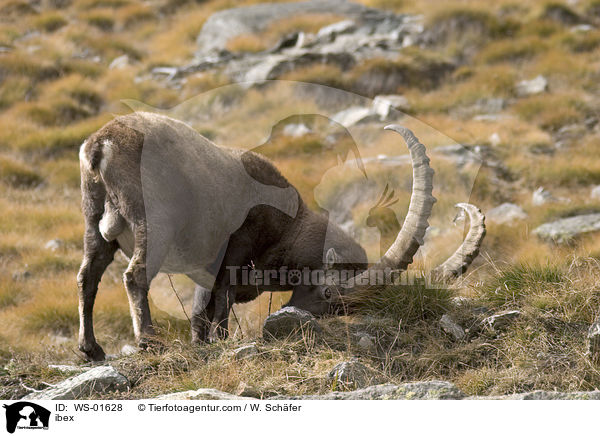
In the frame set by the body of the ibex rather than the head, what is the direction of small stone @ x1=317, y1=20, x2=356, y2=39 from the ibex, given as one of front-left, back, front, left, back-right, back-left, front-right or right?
front-left

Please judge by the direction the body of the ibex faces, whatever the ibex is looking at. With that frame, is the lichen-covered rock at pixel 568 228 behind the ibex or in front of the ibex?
in front

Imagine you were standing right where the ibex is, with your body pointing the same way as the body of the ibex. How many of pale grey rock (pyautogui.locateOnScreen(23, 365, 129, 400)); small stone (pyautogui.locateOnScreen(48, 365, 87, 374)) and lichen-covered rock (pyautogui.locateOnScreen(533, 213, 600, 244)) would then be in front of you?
1

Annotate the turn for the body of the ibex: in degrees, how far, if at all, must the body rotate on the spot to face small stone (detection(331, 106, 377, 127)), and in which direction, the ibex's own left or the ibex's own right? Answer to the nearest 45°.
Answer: approximately 45° to the ibex's own left

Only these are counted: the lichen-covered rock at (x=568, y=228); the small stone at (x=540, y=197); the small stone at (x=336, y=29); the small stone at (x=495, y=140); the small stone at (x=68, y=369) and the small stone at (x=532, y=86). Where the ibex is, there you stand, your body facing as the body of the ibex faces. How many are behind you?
1

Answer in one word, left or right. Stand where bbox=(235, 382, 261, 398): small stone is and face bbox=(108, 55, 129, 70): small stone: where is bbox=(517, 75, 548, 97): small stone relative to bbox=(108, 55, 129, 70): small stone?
right

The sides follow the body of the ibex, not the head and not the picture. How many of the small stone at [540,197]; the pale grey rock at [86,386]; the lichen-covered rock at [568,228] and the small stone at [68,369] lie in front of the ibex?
2

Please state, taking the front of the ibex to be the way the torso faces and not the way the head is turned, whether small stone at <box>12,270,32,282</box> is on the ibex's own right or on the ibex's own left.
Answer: on the ibex's own left

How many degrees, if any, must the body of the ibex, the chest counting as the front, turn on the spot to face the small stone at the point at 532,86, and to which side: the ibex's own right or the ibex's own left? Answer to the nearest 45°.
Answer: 0° — it already faces it

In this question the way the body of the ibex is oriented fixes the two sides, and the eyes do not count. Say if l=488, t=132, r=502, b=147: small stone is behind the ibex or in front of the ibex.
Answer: in front

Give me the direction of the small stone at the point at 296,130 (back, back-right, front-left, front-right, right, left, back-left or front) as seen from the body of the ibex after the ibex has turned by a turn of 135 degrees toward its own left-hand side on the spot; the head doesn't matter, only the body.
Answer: right

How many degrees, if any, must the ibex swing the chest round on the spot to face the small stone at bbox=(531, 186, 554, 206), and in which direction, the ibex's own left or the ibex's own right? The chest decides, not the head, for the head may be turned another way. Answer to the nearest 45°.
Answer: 0° — it already faces it

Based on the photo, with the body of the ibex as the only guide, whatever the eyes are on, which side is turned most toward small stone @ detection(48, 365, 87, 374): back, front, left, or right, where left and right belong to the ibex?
back

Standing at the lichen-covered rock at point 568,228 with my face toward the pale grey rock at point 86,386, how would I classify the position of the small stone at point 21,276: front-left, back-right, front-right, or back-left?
front-right

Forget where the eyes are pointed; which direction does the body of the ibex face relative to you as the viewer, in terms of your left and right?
facing away from the viewer and to the right of the viewer

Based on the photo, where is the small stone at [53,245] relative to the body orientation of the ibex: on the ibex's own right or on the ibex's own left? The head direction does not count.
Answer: on the ibex's own left
